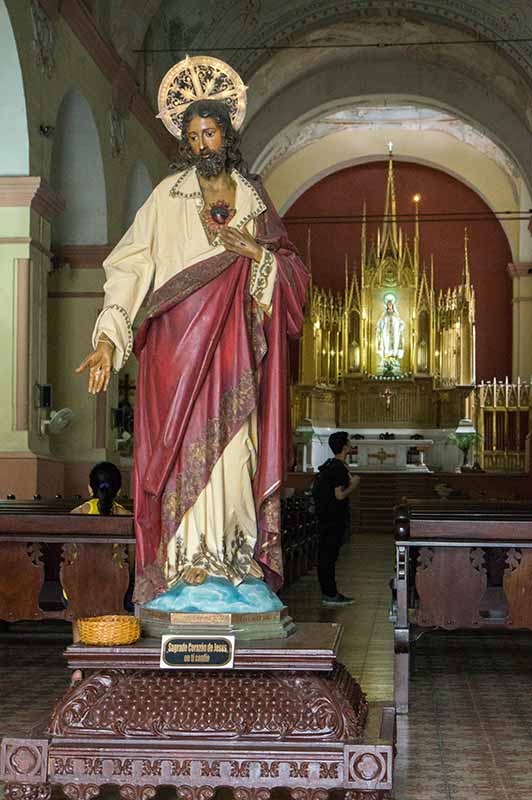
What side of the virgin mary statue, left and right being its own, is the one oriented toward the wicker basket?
front

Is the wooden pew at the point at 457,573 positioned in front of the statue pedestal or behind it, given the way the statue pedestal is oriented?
behind

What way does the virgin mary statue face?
toward the camera

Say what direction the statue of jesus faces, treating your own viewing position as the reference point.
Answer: facing the viewer

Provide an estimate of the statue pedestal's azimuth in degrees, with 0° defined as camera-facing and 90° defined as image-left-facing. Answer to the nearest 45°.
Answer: approximately 0°

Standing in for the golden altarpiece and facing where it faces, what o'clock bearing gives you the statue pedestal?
The statue pedestal is roughly at 12 o'clock from the golden altarpiece.

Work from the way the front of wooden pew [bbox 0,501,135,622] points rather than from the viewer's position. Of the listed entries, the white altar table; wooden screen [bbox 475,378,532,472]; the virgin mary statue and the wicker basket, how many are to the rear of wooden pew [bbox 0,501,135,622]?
1

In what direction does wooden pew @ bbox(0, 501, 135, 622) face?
away from the camera

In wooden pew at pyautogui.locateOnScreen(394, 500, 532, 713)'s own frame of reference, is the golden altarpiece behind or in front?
in front

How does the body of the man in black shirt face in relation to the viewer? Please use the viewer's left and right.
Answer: facing to the right of the viewer

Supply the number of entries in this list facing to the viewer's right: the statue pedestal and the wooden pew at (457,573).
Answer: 0

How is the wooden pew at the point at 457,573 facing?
away from the camera

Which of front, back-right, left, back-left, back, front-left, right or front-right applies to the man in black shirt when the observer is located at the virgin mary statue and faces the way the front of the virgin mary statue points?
front

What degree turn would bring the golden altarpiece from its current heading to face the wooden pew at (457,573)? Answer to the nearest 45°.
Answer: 0° — it already faces it

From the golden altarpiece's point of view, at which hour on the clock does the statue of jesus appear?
The statue of jesus is roughly at 12 o'clock from the golden altarpiece.

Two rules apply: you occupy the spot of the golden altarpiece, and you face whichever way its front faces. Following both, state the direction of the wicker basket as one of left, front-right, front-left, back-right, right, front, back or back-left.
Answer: front
